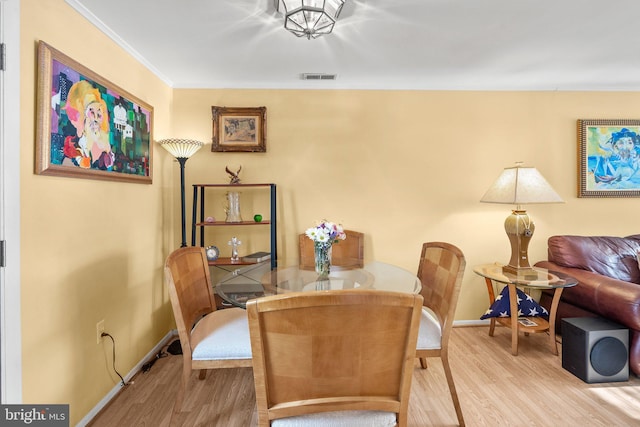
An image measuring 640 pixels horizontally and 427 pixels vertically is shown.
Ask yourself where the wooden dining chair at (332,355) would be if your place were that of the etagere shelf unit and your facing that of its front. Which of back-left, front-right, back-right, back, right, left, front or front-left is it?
front

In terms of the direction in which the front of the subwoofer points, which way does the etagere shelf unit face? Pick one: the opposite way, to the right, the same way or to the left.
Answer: the same way

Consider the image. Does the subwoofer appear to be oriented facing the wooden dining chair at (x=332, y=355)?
no

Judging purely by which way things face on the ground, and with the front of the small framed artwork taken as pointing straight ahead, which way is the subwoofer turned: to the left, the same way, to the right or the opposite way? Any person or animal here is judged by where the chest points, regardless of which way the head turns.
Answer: the same way

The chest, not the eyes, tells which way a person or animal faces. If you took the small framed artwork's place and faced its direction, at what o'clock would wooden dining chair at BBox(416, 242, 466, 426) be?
The wooden dining chair is roughly at 11 o'clock from the small framed artwork.

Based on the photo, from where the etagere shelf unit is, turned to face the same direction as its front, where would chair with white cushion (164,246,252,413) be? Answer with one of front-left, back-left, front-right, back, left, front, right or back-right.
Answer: front

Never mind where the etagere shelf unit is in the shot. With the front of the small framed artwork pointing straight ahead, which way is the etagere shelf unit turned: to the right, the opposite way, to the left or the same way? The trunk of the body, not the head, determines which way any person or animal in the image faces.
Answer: the same way

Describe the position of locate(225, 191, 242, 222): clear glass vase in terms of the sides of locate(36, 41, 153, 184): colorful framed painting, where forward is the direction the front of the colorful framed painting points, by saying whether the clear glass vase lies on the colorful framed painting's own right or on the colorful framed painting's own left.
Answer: on the colorful framed painting's own left

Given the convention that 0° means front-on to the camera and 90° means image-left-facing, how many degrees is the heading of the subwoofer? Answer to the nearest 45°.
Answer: approximately 315°

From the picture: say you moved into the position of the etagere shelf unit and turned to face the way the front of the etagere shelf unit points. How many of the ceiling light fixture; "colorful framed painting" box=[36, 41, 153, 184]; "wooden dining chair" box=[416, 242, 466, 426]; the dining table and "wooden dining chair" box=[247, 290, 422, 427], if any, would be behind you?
0

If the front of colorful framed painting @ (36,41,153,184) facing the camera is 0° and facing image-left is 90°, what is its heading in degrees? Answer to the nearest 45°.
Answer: approximately 315°

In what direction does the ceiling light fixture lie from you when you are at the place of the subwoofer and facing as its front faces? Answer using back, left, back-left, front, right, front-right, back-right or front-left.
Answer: right

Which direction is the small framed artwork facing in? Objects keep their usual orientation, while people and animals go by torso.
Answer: toward the camera

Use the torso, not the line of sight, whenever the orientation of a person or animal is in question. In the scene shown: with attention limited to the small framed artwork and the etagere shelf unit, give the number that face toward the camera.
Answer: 2

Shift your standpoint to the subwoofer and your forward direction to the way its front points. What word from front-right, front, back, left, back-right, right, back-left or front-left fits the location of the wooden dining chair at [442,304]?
right

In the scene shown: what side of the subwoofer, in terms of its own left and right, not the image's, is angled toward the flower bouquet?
right

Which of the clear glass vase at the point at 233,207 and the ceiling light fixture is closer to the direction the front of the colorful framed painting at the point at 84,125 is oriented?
the ceiling light fixture

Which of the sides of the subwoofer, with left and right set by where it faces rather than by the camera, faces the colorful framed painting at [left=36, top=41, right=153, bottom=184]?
right

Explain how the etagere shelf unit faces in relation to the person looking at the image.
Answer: facing the viewer

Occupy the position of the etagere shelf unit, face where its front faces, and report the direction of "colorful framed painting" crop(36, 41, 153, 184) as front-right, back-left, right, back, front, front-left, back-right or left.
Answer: front-right
